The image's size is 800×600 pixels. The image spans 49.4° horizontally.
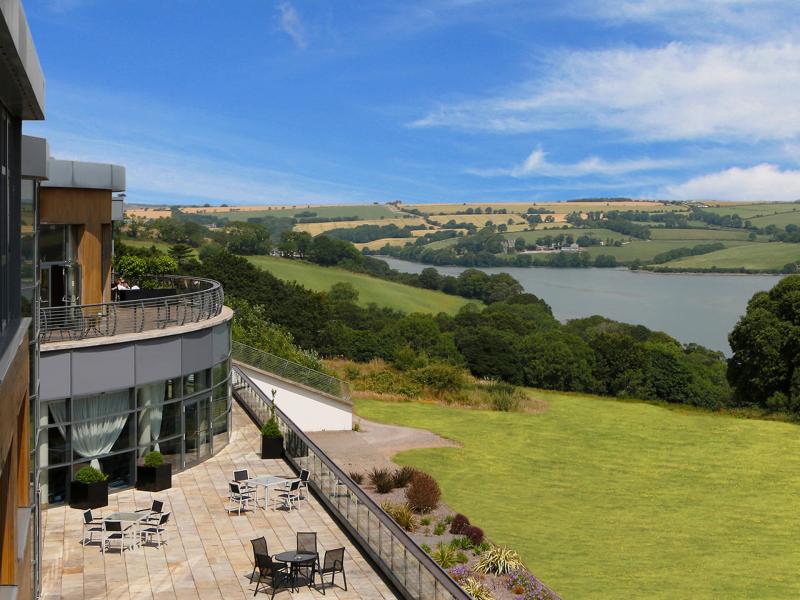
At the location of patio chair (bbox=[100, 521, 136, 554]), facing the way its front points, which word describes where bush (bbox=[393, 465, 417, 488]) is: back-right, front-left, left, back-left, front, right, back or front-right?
front

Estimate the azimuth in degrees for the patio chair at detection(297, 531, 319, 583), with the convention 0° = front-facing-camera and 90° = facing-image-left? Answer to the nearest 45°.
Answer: approximately 45°

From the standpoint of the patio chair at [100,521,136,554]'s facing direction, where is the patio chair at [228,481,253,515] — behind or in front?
in front

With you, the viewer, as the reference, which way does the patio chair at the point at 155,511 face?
facing the viewer and to the left of the viewer

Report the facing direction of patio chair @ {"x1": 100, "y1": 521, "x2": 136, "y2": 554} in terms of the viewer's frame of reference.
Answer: facing away from the viewer and to the right of the viewer

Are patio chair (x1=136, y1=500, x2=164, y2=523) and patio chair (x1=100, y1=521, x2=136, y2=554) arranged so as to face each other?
yes

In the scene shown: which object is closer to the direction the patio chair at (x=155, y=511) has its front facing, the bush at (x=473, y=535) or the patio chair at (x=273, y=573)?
the patio chair

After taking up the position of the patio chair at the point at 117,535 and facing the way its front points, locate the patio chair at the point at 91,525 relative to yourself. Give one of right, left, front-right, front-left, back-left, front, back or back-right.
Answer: left

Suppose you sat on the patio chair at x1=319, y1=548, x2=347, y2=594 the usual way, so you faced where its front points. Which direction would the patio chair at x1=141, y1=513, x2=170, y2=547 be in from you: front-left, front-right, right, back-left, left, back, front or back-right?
front

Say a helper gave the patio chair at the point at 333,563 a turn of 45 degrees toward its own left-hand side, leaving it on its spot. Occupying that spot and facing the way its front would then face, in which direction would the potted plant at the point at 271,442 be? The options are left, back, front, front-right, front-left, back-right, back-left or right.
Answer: right

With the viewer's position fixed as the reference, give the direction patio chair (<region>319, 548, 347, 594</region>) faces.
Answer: facing away from the viewer and to the left of the viewer

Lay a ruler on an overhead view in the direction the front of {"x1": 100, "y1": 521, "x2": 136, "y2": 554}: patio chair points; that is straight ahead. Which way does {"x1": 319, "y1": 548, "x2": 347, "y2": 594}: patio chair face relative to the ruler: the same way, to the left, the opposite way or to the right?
to the left

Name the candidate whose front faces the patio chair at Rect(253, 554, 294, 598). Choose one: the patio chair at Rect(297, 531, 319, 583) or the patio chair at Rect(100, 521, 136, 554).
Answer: the patio chair at Rect(297, 531, 319, 583)

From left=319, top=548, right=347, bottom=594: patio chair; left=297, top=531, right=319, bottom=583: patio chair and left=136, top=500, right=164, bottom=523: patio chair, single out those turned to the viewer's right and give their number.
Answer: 0

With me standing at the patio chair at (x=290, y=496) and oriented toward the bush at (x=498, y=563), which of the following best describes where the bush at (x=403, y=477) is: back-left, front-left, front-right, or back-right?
front-left

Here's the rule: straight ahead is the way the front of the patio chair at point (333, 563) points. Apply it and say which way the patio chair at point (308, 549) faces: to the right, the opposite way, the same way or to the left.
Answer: to the left

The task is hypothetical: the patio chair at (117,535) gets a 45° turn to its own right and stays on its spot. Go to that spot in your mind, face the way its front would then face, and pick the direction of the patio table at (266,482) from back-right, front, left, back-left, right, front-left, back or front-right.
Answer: front-left
